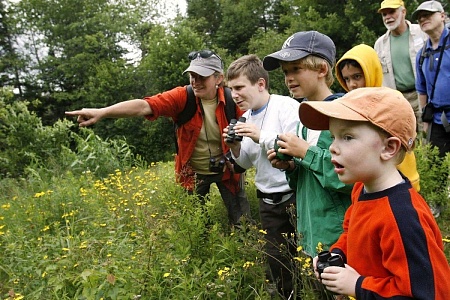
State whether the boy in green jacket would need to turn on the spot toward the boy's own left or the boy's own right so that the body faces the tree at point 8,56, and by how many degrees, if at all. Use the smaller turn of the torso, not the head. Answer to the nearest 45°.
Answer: approximately 90° to the boy's own right

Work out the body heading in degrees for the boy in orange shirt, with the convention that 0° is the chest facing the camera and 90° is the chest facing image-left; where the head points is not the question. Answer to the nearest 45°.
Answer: approximately 45°

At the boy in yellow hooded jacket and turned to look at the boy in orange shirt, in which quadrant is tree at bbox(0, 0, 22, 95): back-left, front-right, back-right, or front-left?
back-right

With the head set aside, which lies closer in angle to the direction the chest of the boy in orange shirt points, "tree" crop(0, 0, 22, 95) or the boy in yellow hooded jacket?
the tree

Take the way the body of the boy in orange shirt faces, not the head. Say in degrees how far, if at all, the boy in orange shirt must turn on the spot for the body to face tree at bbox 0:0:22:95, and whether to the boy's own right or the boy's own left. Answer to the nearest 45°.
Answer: approximately 90° to the boy's own right

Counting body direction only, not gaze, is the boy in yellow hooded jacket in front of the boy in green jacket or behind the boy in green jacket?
behind

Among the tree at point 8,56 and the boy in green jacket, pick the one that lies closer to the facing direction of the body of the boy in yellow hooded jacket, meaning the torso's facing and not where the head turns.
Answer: the boy in green jacket

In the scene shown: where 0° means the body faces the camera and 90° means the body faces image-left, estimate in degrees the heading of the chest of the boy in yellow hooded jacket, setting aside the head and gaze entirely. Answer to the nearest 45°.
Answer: approximately 45°
